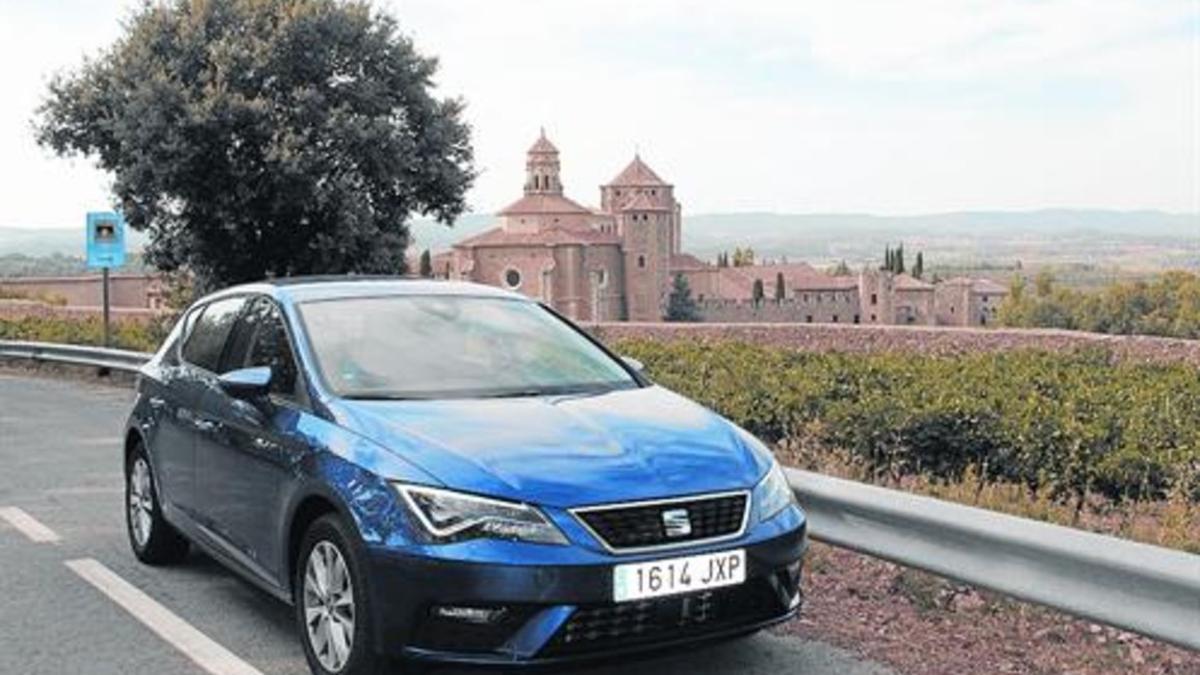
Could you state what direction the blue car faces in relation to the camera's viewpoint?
facing the viewer and to the right of the viewer

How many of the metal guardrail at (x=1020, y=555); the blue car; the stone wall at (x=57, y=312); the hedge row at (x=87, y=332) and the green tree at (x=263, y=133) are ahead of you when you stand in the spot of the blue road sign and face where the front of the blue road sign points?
2

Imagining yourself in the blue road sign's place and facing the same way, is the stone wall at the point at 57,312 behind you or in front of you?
behind

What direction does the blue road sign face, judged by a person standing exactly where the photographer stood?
facing the viewer

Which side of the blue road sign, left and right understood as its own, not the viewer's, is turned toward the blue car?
front

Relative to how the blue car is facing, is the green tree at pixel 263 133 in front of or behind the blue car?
behind

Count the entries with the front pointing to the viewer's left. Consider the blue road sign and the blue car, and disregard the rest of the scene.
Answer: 0

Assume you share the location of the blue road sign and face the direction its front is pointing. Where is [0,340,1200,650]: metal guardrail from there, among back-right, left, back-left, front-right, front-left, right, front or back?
front
